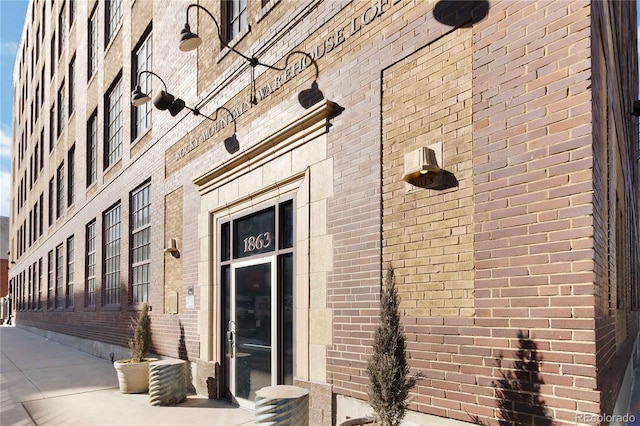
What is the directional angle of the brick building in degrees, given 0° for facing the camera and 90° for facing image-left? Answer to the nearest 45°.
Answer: approximately 45°

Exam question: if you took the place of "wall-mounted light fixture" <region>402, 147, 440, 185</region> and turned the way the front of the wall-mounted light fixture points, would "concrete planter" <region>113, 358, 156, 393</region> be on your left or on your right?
on your right
